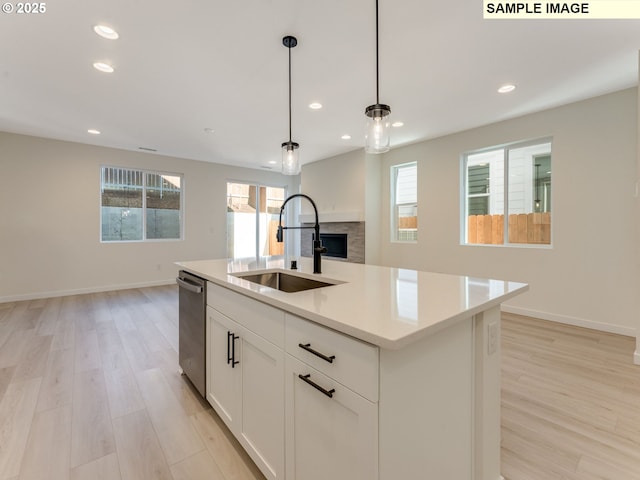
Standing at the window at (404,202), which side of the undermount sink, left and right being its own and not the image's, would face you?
back

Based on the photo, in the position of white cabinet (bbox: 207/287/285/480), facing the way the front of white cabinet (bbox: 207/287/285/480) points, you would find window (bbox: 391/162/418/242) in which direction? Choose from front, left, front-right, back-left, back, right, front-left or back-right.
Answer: back

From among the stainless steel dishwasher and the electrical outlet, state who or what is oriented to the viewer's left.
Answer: the stainless steel dishwasher

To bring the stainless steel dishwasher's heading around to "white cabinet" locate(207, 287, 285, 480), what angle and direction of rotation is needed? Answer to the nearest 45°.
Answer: approximately 90° to its left

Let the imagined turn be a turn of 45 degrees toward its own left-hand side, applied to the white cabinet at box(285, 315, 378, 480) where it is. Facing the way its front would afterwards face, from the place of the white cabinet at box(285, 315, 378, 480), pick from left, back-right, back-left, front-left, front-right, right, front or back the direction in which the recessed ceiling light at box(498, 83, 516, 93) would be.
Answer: back-left

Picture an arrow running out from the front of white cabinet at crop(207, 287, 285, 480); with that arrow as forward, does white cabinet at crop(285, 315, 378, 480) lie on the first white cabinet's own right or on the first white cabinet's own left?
on the first white cabinet's own left

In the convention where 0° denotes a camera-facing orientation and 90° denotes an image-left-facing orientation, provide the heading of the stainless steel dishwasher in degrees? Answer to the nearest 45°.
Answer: approximately 90°

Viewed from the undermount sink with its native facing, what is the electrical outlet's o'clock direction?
The electrical outlet is roughly at 9 o'clock from the undermount sink.

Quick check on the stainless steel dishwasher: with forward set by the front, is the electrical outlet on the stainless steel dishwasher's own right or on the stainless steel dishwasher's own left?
on the stainless steel dishwasher's own left

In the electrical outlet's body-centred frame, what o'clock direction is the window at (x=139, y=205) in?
The window is roughly at 5 o'clock from the electrical outlet.

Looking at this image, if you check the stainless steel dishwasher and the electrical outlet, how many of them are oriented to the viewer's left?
1
